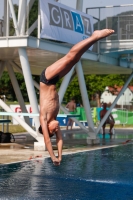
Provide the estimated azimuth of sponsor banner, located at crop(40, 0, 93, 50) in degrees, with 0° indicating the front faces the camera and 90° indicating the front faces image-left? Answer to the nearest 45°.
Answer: approximately 315°
